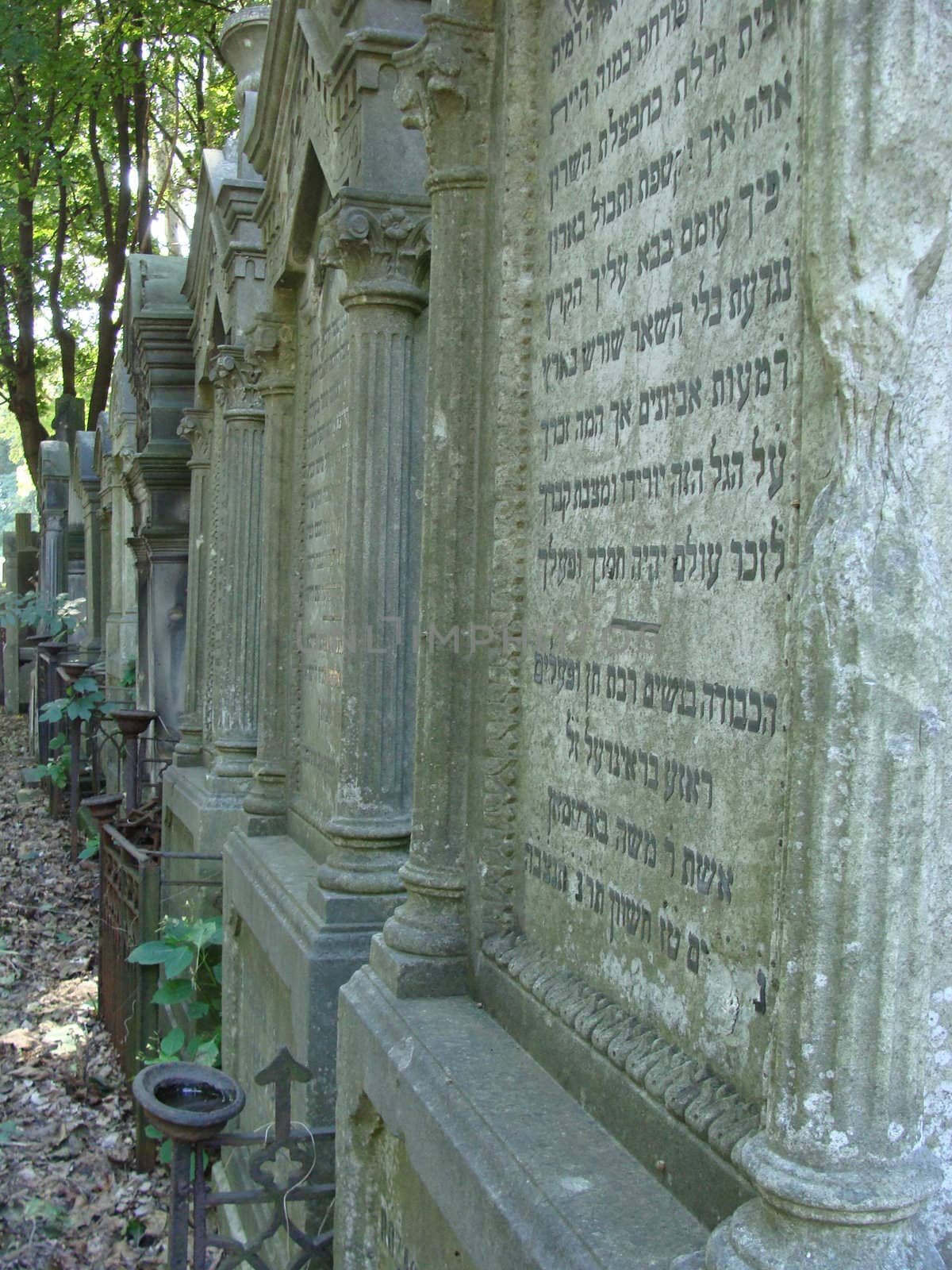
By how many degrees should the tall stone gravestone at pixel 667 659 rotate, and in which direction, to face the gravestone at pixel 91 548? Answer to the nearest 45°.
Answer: approximately 90° to its right

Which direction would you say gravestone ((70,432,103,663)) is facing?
to the viewer's left

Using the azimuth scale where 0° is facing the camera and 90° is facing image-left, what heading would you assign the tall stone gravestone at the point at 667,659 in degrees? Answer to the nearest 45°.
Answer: approximately 45°

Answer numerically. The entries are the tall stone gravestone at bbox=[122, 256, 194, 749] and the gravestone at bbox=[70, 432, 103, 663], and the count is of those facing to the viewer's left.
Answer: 2

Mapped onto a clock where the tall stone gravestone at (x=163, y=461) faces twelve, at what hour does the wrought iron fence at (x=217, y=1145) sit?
The wrought iron fence is roughly at 9 o'clock from the tall stone gravestone.

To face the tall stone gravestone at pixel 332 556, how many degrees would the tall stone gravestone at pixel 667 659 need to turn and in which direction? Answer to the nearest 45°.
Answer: approximately 90° to its right

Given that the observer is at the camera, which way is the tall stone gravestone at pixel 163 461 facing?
facing to the left of the viewer

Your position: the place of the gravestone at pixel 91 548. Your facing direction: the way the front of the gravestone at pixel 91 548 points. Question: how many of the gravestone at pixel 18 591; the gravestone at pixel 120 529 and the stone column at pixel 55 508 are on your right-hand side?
2

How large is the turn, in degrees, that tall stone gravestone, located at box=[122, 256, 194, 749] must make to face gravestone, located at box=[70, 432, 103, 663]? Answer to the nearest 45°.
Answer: approximately 90° to its right

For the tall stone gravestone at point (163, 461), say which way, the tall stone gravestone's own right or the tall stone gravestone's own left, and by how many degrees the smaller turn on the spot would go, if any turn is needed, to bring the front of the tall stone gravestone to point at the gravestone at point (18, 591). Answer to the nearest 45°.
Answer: approximately 90° to the tall stone gravestone's own right
